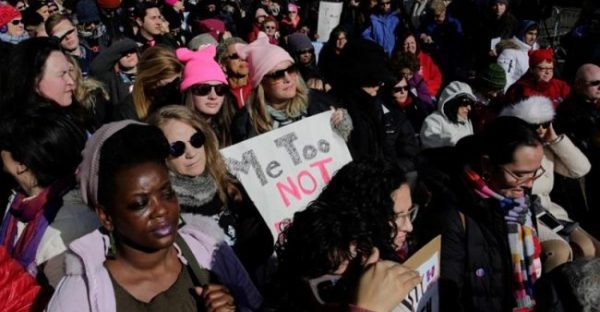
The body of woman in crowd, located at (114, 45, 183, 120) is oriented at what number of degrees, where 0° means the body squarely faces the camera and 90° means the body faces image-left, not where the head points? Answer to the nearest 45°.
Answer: approximately 315°

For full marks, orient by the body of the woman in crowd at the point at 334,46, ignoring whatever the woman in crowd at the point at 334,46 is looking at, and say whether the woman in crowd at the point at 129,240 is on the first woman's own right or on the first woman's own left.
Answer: on the first woman's own right

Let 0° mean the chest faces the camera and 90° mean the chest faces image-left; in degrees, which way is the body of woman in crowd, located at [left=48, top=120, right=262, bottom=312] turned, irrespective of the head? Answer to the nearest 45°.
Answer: approximately 315°

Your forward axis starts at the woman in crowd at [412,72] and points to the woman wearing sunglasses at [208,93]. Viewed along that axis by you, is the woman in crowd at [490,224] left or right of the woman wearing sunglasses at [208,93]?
left
